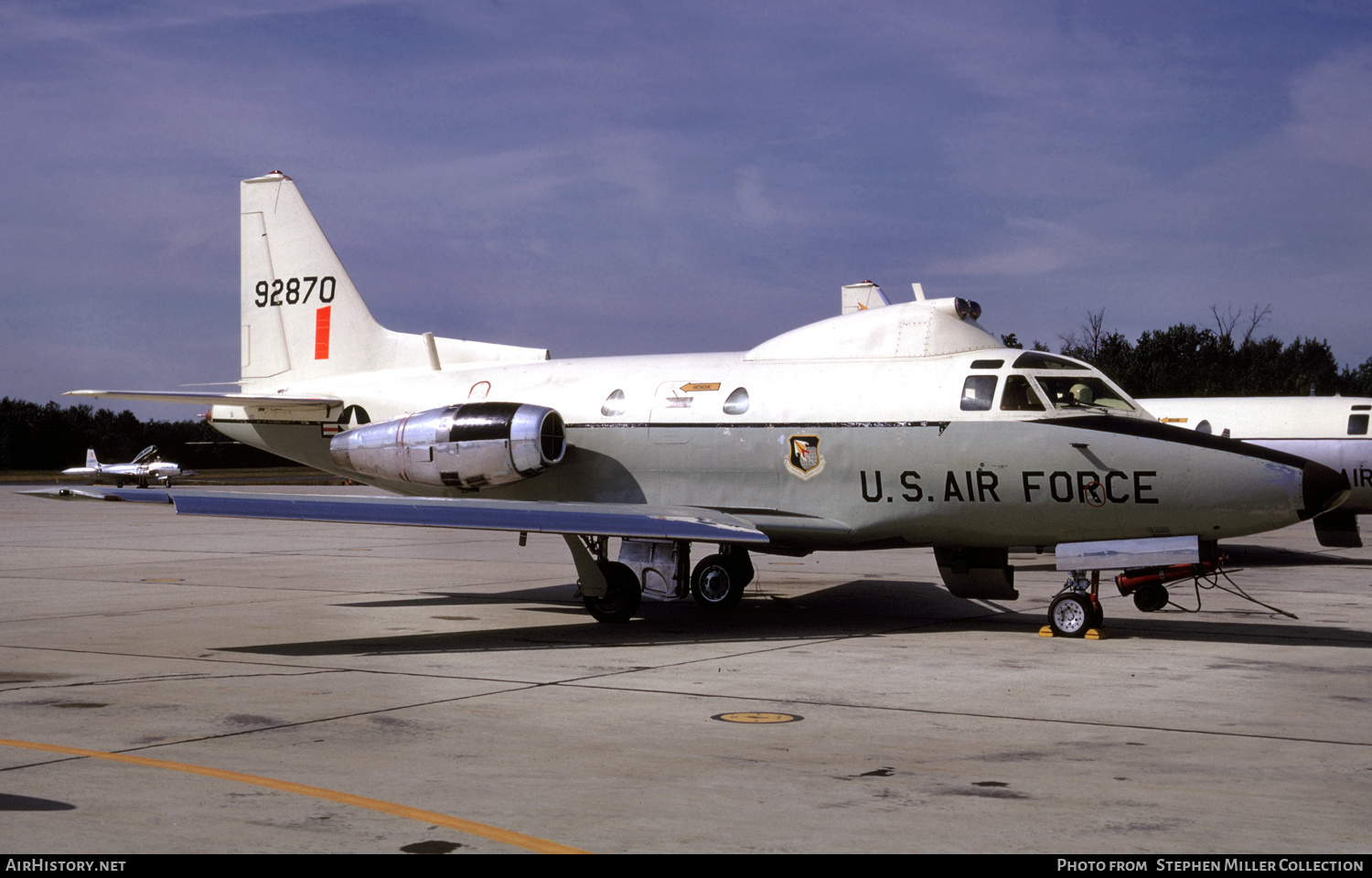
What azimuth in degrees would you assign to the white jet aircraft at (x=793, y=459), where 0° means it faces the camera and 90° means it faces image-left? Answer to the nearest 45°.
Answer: approximately 315°

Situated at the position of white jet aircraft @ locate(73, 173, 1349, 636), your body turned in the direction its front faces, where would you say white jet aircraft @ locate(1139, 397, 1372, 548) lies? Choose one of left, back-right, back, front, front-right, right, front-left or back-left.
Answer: left
